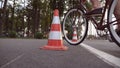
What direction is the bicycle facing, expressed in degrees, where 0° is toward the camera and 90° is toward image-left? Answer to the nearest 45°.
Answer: approximately 135°
